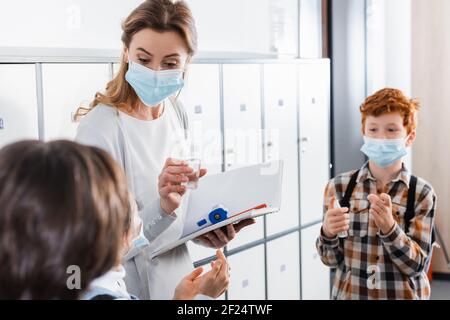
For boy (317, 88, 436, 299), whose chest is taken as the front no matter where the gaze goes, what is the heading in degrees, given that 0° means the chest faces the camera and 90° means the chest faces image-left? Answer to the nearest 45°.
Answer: approximately 0°
